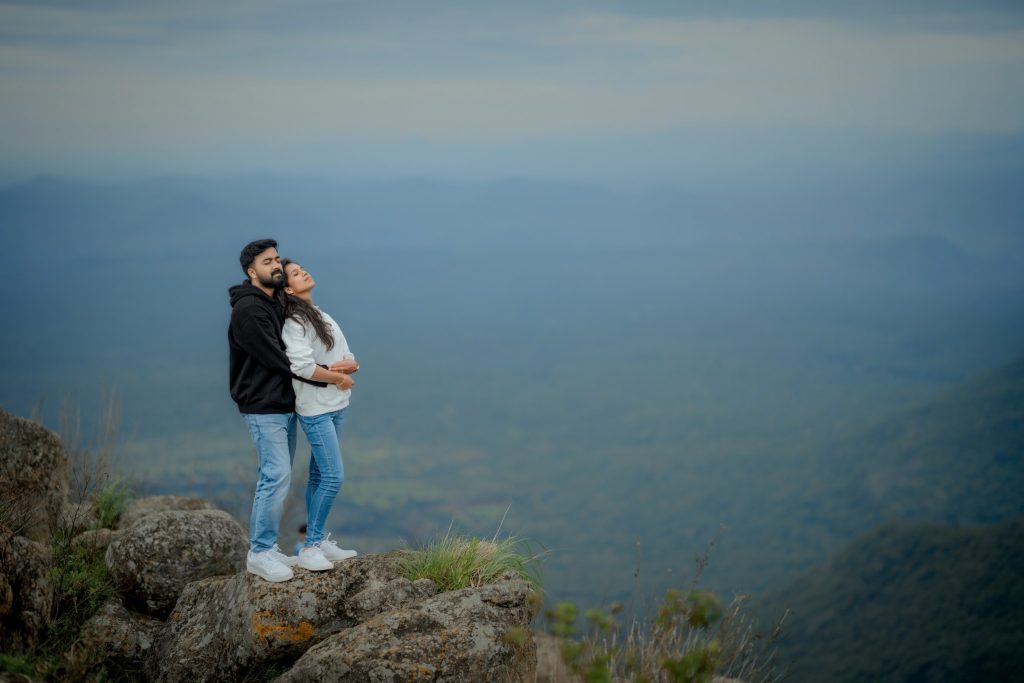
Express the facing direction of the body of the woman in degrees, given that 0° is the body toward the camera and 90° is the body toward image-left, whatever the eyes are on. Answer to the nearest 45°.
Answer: approximately 270°

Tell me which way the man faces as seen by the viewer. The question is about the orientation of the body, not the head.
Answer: to the viewer's right

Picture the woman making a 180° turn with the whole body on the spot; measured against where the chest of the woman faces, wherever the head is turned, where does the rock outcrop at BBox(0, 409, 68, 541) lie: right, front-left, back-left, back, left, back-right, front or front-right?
front-right

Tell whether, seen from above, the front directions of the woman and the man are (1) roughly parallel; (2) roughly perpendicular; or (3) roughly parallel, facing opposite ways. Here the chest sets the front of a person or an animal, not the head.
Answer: roughly parallel

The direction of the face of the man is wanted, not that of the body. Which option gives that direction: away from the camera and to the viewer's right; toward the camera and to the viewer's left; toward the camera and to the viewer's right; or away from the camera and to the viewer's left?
toward the camera and to the viewer's right
